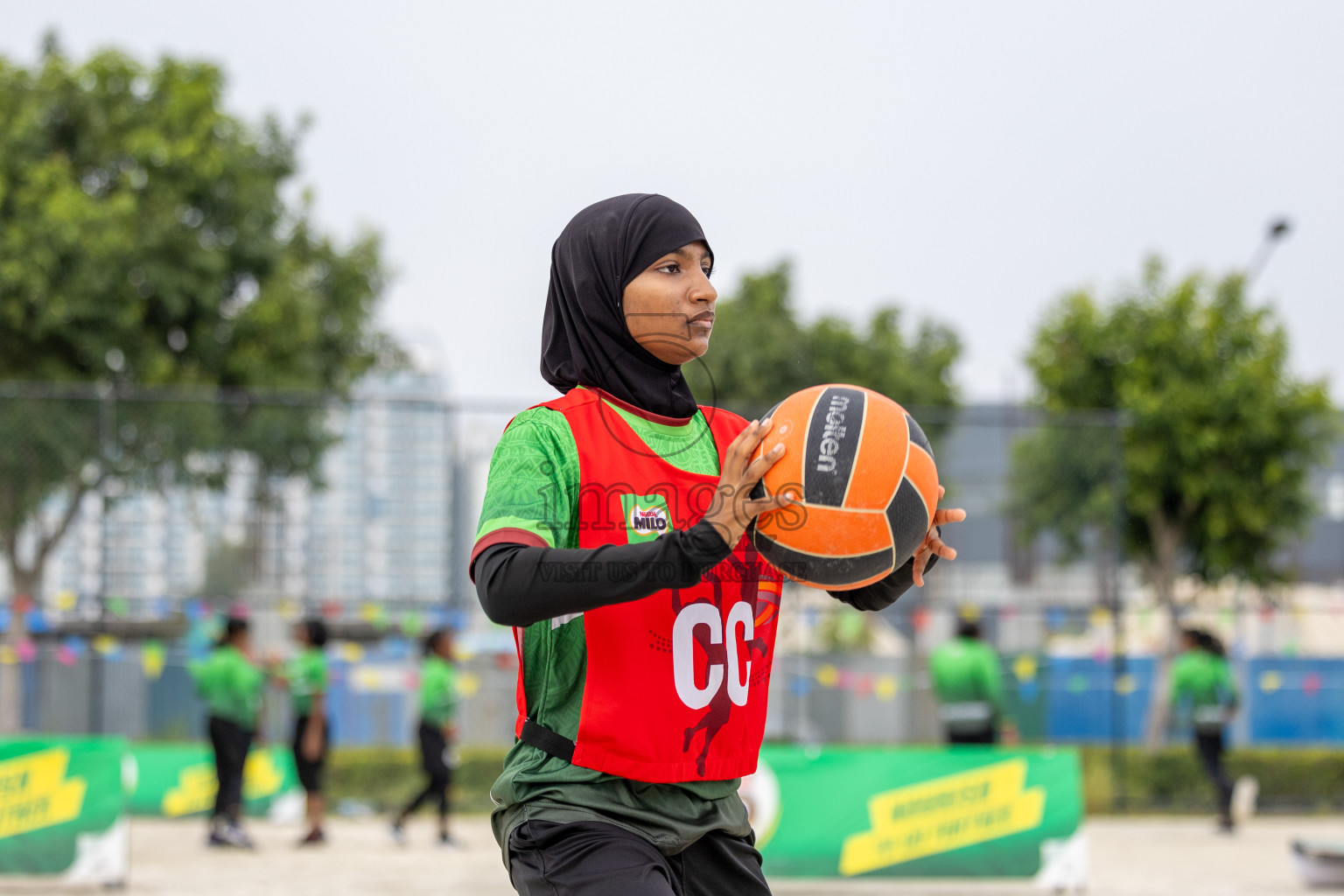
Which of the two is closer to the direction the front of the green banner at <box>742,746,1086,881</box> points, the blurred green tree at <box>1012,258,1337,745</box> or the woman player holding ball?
the woman player holding ball

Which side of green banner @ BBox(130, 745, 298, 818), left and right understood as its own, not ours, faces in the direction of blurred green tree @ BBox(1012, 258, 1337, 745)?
left

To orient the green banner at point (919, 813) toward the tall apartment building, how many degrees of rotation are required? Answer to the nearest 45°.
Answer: approximately 135° to its right

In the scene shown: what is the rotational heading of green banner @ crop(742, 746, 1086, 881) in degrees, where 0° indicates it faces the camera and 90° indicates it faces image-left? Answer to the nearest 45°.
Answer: approximately 0°
